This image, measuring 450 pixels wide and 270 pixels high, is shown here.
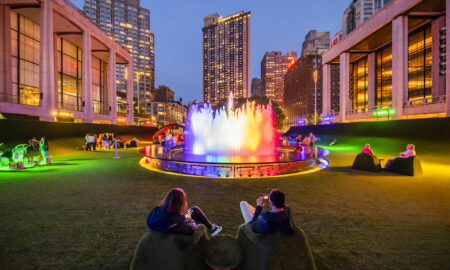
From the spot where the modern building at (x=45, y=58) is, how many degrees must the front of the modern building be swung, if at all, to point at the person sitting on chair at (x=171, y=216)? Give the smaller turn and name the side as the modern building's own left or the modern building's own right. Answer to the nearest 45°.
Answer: approximately 45° to the modern building's own right

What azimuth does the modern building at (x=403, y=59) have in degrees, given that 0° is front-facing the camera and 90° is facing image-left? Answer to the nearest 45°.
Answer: approximately 45°

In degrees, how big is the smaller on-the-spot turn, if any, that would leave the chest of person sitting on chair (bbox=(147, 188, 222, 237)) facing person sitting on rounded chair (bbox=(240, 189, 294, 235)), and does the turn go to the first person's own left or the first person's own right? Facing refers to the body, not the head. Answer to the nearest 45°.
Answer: approximately 45° to the first person's own right

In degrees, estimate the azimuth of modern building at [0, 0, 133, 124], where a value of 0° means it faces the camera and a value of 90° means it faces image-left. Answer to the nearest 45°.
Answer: approximately 315°

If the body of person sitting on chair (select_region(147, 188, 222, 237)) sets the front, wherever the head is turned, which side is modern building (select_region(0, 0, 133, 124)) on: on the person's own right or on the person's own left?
on the person's own left

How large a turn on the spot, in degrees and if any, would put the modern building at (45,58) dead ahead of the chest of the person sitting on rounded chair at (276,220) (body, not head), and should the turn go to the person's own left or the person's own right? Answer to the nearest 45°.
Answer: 0° — they already face it

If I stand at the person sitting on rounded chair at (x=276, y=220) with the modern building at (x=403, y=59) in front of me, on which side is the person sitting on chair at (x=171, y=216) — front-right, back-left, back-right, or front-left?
back-left
